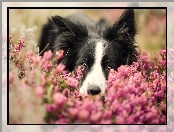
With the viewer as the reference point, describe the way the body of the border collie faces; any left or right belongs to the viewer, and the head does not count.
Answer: facing the viewer
